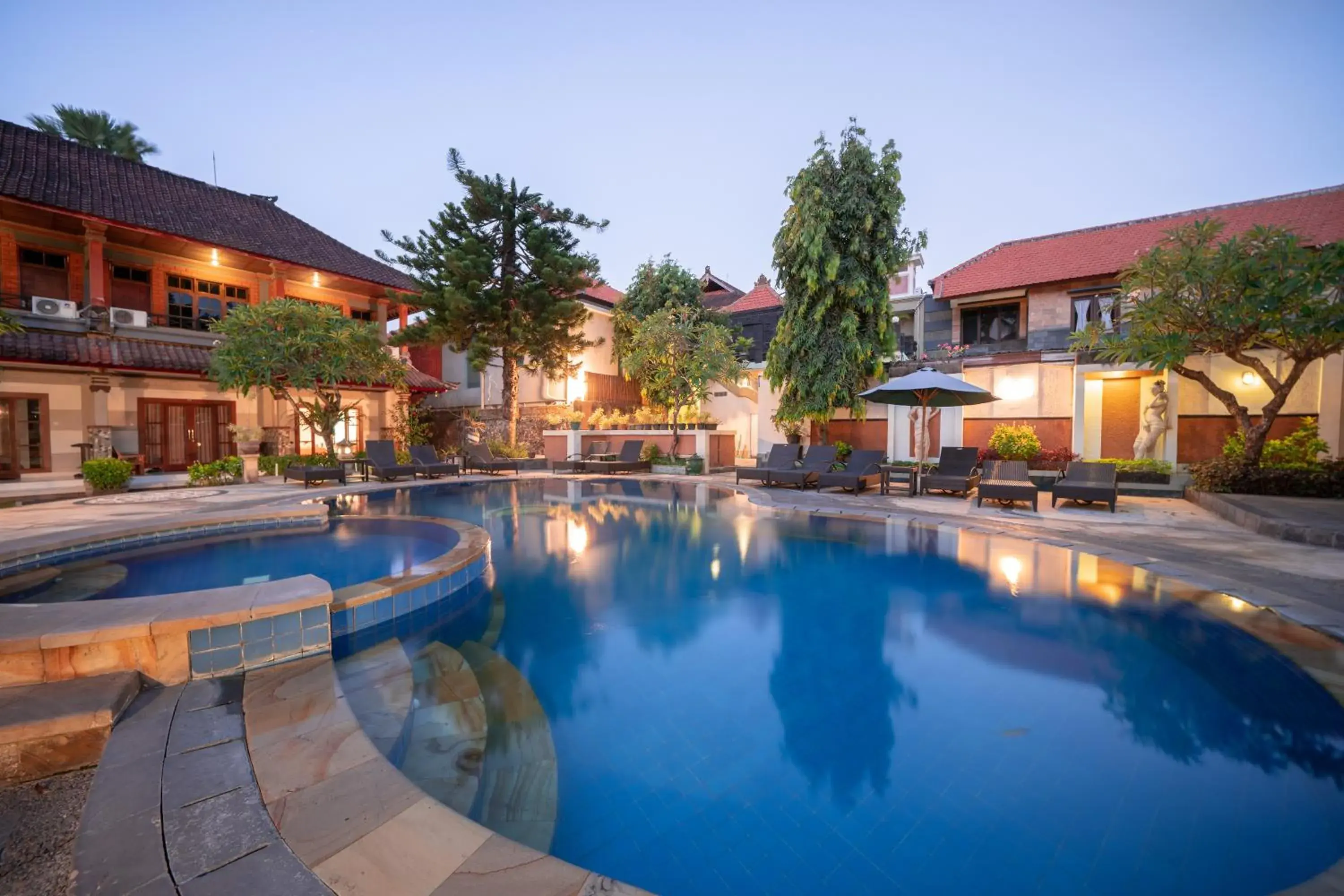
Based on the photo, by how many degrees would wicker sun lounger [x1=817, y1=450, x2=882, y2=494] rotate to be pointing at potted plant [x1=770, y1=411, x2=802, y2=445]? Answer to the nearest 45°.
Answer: approximately 90° to its right

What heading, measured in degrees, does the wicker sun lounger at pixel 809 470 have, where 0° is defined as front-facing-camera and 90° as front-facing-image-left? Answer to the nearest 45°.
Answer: approximately 45°

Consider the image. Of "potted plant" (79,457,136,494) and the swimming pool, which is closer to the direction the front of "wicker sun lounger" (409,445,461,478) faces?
the swimming pool

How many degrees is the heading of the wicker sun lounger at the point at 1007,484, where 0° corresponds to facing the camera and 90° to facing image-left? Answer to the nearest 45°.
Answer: approximately 0°

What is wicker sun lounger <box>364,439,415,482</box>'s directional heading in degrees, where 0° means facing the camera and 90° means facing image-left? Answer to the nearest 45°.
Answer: approximately 315°

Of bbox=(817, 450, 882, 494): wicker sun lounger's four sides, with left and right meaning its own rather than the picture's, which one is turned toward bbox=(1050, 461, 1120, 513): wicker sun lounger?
left

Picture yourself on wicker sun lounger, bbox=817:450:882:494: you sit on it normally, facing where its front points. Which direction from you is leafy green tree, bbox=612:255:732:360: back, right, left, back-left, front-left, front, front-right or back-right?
right

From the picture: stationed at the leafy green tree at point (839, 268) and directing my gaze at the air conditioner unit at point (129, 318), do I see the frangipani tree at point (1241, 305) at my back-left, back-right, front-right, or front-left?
back-left

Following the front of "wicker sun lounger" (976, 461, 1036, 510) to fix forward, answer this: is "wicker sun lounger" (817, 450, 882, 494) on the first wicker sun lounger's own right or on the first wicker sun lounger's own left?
on the first wicker sun lounger's own right
